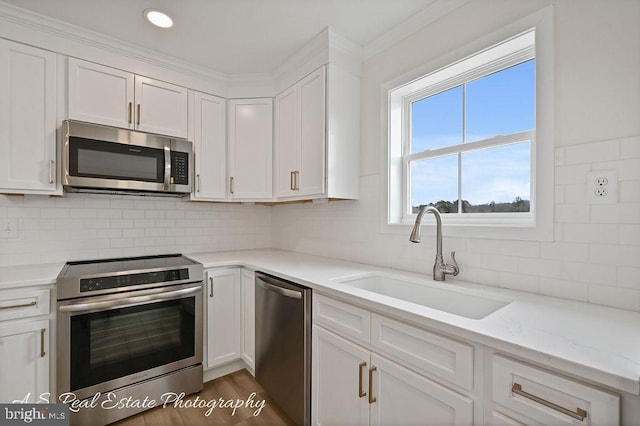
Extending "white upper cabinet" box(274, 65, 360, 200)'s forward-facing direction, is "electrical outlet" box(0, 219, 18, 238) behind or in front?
in front

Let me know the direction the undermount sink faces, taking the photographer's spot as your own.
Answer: facing the viewer and to the left of the viewer

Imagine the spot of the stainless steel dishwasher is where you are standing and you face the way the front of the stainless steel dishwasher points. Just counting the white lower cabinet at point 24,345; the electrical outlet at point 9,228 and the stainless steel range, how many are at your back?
0

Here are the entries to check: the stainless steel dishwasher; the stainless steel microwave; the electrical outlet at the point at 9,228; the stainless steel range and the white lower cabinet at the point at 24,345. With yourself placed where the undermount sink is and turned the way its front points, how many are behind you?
0

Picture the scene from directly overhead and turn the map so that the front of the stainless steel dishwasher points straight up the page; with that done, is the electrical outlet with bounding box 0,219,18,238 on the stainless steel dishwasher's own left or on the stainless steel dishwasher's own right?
on the stainless steel dishwasher's own right

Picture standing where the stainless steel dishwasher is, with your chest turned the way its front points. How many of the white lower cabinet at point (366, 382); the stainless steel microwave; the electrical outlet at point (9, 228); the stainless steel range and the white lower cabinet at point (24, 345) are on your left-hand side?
1

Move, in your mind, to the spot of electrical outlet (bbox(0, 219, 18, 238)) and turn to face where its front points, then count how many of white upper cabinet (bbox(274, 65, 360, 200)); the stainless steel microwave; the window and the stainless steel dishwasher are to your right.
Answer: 0

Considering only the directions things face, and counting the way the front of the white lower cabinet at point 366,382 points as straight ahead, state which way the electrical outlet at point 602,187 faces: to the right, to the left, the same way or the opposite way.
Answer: the same way

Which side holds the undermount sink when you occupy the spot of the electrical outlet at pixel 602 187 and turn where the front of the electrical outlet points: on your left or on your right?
on your right

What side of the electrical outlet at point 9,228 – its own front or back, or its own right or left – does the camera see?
front

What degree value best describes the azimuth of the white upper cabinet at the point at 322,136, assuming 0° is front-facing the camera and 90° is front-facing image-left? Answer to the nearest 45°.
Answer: approximately 45°

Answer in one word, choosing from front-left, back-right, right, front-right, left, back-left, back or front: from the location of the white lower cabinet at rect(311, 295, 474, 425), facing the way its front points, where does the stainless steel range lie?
front-right

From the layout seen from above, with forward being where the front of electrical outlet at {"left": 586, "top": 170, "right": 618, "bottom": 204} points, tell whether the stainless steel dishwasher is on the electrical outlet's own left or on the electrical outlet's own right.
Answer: on the electrical outlet's own right

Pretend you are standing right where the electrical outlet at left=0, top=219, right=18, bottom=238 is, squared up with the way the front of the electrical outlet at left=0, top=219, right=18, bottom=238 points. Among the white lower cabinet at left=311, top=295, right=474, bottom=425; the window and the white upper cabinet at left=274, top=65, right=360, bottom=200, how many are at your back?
0

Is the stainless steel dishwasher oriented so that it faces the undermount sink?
no
